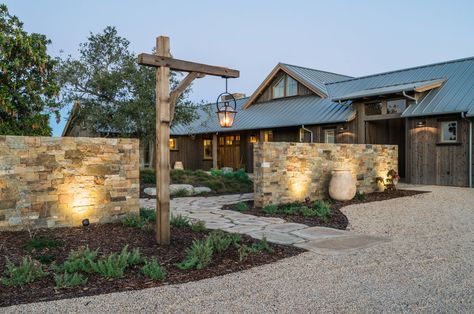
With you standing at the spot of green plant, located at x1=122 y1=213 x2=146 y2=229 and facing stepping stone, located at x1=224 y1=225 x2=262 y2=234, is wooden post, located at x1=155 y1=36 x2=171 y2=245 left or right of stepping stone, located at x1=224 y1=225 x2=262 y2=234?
right

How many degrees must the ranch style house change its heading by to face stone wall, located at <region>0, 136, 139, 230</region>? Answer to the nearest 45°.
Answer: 0° — it already faces it

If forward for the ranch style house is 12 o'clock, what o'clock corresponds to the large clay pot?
The large clay pot is roughly at 11 o'clock from the ranch style house.

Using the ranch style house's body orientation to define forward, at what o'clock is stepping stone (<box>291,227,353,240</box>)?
The stepping stone is roughly at 11 o'clock from the ranch style house.

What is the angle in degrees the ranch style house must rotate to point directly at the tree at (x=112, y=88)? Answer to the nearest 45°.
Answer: approximately 45° to its right

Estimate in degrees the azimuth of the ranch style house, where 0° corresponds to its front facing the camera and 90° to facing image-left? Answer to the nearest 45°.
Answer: approximately 45°

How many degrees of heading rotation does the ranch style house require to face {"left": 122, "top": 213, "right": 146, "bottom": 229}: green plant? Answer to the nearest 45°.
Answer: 0° — it already faces it

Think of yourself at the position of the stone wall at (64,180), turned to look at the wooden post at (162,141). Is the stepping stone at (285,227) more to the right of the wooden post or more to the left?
left

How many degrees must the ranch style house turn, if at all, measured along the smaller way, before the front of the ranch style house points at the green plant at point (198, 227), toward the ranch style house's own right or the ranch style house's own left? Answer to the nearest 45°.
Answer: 0° — it already faces it
